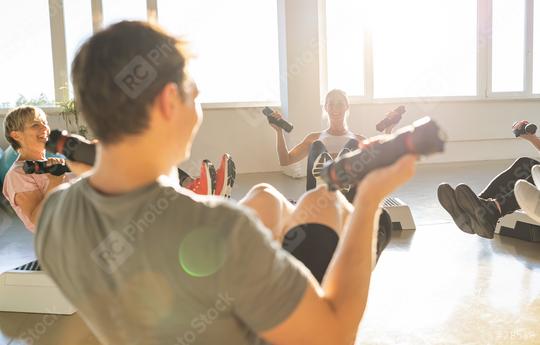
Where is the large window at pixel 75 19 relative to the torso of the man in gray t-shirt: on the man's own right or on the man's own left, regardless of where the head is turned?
on the man's own left

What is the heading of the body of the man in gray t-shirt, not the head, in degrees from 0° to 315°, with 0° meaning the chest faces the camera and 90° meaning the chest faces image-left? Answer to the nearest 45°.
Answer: approximately 225°

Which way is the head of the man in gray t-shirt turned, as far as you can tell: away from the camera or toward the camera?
away from the camera

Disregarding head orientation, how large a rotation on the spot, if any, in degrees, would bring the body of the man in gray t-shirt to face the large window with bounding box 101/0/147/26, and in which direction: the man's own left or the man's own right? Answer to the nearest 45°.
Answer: approximately 45° to the man's own left
